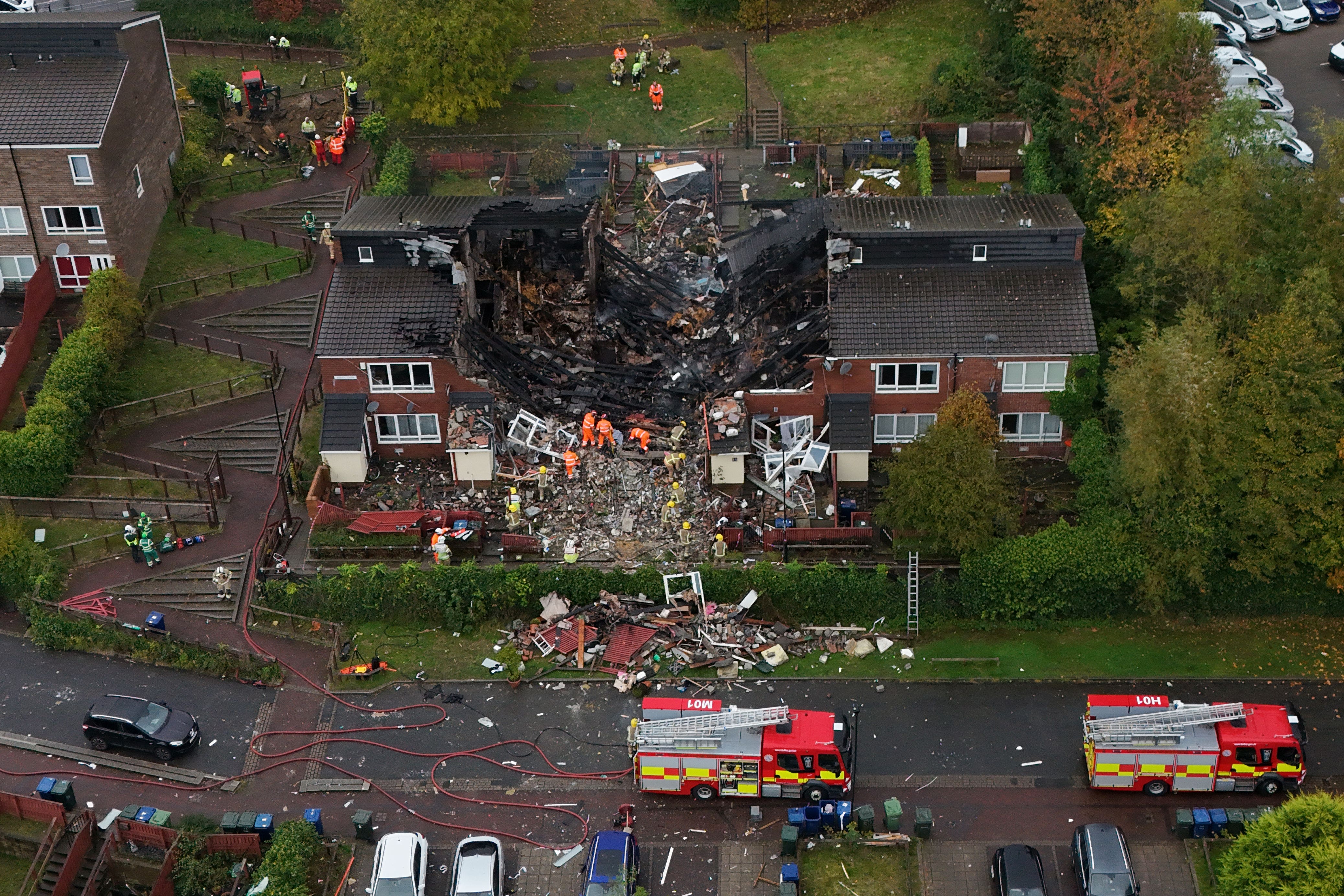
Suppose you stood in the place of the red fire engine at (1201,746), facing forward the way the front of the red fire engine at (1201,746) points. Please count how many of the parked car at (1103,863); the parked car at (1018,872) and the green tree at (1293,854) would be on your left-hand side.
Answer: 0

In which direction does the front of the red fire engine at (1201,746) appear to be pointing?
to the viewer's right

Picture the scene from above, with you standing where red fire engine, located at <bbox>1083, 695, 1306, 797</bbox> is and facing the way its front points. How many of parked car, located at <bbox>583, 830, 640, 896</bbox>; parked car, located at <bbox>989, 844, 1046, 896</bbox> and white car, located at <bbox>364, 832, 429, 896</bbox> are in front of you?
0

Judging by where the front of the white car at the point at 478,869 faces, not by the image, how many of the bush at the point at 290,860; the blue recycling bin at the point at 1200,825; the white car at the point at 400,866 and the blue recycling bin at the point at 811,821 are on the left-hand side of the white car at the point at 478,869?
2

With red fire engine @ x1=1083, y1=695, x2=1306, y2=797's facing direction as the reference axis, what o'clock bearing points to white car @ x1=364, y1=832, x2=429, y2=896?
The white car is roughly at 5 o'clock from the red fire engine.

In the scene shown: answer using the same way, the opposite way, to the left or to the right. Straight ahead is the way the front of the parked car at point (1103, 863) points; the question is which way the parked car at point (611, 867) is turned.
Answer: the same way
